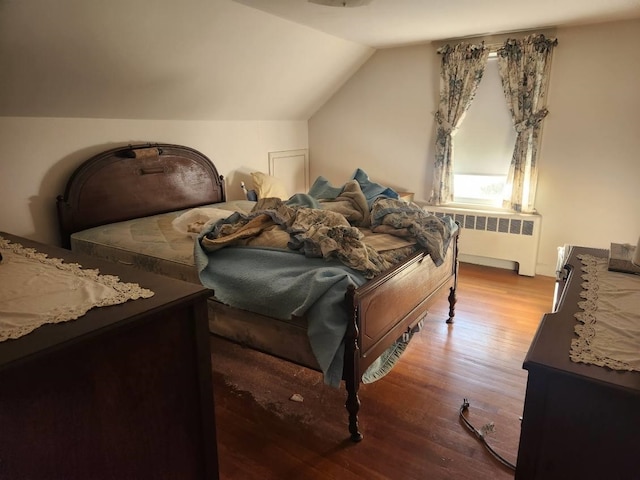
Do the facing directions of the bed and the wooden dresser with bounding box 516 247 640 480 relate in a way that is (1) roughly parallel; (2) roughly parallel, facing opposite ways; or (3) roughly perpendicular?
roughly parallel, facing opposite ways

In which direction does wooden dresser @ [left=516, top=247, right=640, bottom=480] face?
to the viewer's left

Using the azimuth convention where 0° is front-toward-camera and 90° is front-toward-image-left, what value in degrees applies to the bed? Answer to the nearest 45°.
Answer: approximately 315°

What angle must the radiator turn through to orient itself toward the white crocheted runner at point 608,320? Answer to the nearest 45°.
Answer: approximately 45° to its left

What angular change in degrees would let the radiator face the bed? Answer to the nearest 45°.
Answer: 0° — it already faces it

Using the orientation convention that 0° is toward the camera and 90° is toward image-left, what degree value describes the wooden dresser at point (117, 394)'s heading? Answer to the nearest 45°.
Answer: approximately 225°

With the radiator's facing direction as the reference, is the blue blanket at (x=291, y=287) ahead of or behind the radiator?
ahead

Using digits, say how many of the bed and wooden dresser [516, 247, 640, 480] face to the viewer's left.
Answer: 1

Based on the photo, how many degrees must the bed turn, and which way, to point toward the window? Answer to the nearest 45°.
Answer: approximately 90° to its left

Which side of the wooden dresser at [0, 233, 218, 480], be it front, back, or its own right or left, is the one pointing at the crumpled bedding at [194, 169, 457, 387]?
front

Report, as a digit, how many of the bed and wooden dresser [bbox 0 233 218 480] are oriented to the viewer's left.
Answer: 0

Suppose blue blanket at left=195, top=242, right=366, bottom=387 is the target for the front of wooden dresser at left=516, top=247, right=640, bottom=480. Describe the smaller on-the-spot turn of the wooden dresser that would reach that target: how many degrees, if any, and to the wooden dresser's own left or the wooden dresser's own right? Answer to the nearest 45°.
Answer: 0° — it already faces it

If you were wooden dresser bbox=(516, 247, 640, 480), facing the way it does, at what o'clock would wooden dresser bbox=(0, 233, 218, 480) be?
wooden dresser bbox=(0, 233, 218, 480) is roughly at 11 o'clock from wooden dresser bbox=(516, 247, 640, 480).

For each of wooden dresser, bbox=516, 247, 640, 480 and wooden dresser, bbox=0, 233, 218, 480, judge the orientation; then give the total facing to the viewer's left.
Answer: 1

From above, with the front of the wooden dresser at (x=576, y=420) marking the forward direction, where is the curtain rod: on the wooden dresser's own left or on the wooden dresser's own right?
on the wooden dresser's own right

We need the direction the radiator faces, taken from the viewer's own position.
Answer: facing the viewer and to the left of the viewer

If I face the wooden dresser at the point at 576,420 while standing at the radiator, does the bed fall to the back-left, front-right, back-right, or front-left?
front-right

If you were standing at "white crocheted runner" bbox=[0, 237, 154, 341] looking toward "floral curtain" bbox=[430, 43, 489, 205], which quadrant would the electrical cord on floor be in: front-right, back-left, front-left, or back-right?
front-right

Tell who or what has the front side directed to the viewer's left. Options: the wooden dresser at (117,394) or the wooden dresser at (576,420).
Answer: the wooden dresser at (576,420)

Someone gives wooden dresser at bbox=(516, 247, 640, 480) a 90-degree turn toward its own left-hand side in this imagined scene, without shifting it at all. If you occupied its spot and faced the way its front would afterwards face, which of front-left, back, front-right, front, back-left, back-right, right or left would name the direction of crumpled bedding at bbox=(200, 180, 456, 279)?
back-right

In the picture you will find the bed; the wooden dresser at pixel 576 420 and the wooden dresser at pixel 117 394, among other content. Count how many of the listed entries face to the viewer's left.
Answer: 1
